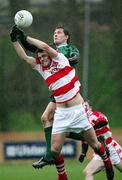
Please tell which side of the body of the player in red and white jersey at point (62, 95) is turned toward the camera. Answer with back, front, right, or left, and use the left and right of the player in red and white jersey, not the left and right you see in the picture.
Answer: front
